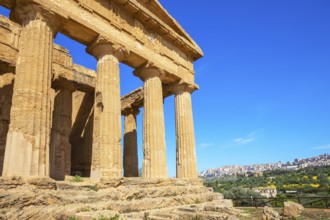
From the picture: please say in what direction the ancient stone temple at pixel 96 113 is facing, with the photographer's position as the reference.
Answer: facing the viewer and to the right of the viewer
